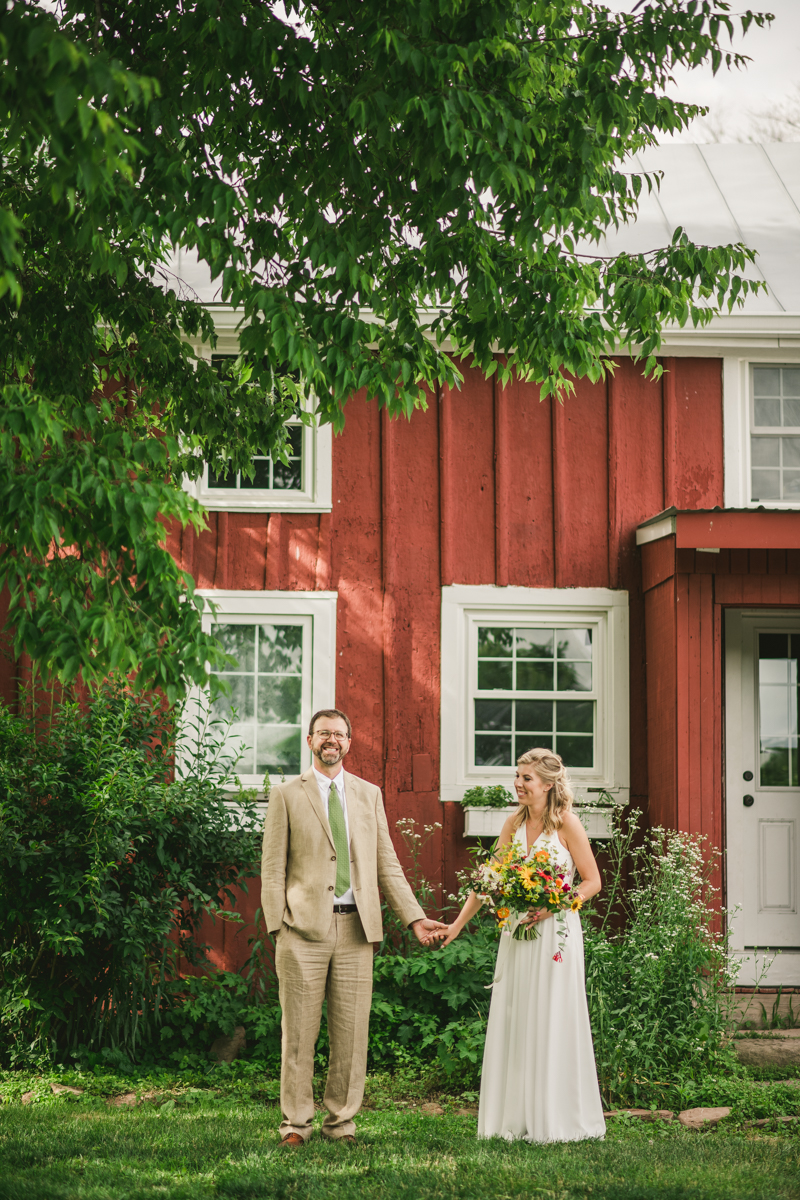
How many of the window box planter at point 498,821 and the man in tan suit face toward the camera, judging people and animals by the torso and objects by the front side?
2

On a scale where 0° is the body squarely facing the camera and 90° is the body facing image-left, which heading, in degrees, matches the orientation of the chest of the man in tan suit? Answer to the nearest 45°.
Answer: approximately 0°

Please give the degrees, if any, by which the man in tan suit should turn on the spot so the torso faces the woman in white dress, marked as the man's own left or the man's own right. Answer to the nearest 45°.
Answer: approximately 90° to the man's own left

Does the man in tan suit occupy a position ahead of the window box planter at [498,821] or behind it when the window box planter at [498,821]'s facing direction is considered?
ahead

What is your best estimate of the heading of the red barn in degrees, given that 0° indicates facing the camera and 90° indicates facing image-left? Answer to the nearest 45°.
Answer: approximately 0°

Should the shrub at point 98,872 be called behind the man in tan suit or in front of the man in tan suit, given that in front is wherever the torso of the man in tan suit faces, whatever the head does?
behind

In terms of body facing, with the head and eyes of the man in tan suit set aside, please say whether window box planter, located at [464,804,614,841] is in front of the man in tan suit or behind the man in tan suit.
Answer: behind

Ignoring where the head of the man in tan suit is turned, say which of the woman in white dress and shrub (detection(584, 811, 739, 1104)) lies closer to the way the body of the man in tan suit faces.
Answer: the woman in white dress

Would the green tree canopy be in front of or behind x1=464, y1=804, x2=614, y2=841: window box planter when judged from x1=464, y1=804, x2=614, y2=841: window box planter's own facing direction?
in front
